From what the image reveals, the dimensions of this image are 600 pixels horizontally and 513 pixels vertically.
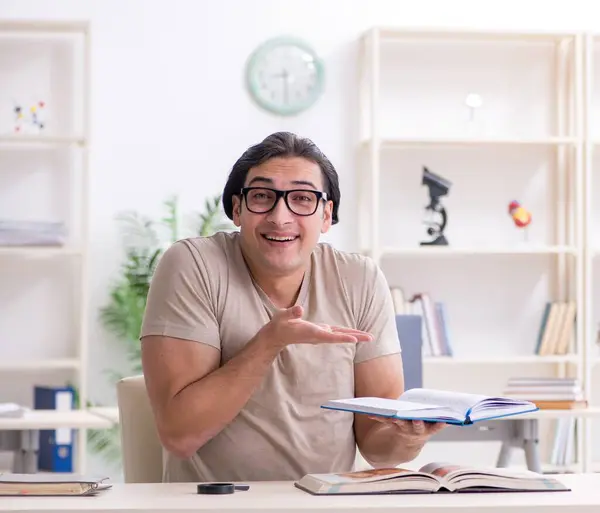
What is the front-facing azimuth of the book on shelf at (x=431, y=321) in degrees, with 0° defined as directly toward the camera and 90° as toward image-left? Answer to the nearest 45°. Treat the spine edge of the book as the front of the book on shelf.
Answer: approximately 0°

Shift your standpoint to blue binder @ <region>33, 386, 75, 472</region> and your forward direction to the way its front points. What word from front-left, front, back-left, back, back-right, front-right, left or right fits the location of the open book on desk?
front

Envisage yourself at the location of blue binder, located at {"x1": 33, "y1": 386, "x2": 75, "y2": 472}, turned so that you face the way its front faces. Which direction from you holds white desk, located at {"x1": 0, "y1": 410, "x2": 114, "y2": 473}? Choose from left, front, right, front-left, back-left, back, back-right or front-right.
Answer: front

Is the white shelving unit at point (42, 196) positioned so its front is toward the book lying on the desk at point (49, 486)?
yes

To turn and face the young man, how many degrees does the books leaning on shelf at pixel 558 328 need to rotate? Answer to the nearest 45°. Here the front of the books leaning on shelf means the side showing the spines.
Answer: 0° — it already faces them

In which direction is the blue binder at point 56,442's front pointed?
toward the camera

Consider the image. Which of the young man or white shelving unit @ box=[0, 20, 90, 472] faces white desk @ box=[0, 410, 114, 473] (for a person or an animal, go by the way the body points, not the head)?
the white shelving unit

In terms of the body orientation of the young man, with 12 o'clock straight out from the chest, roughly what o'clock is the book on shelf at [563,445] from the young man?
The book on shelf is roughly at 7 o'clock from the young man.

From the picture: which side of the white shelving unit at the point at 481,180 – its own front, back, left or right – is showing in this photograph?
front

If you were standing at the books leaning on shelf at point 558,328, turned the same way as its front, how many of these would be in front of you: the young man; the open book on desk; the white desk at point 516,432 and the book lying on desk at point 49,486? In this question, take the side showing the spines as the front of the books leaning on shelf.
4

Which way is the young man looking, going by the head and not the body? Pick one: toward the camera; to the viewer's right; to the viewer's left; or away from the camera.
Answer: toward the camera

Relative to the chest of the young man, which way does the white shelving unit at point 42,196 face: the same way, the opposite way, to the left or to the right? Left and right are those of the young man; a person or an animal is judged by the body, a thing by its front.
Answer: the same way

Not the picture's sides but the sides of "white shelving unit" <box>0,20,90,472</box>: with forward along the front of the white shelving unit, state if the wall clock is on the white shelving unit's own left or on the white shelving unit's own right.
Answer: on the white shelving unit's own left
